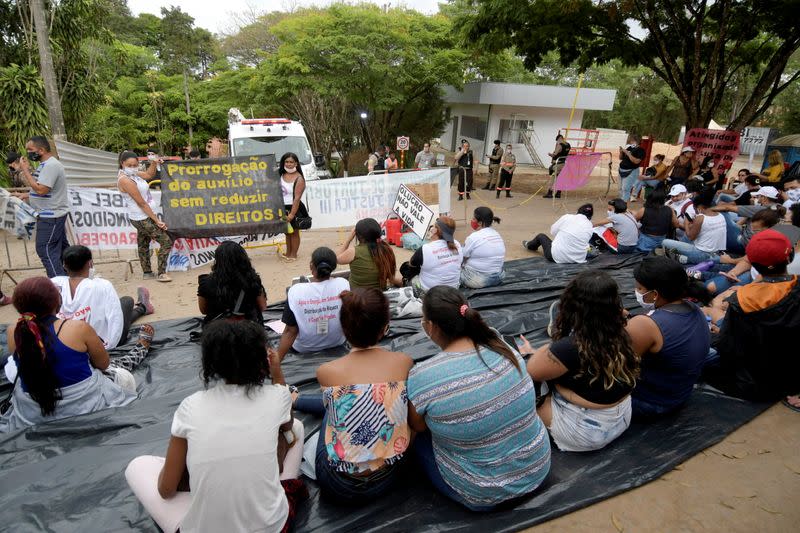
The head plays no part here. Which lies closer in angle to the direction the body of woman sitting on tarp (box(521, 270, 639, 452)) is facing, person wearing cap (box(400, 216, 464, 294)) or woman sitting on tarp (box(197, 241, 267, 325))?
the person wearing cap

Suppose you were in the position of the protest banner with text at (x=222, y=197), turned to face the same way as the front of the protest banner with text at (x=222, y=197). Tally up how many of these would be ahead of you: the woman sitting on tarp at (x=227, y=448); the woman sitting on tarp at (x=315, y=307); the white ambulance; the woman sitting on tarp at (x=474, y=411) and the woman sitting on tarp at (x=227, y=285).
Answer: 4

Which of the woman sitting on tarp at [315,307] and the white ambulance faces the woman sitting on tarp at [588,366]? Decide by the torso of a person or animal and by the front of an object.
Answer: the white ambulance

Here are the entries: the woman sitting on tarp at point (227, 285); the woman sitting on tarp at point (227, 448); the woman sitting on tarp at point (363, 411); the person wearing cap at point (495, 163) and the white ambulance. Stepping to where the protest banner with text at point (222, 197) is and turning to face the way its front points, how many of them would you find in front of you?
3

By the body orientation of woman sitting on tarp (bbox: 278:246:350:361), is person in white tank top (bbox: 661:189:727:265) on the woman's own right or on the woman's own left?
on the woman's own right

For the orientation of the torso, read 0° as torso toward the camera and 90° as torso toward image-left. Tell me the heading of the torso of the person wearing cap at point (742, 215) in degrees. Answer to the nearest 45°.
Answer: approximately 90°

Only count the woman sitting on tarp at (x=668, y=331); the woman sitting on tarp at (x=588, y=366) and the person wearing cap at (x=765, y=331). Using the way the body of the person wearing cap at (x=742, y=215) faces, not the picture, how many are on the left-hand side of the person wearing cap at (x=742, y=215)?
3

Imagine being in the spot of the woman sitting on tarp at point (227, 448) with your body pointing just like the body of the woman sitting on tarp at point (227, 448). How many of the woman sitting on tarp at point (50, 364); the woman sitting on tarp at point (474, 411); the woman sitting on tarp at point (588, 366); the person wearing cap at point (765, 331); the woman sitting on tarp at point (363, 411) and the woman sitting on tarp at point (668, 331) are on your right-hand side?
5

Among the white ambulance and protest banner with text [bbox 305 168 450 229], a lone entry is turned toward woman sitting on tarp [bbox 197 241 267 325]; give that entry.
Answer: the white ambulance

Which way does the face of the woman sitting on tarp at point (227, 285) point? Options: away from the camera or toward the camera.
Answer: away from the camera

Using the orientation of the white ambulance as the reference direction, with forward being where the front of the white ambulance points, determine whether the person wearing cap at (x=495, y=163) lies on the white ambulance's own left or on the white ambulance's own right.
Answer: on the white ambulance's own left

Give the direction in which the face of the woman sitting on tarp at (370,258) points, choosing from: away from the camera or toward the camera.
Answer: away from the camera

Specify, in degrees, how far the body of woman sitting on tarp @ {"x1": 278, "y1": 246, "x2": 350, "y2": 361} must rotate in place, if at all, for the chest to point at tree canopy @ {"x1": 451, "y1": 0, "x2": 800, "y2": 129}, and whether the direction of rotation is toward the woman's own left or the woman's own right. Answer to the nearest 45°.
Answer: approximately 45° to the woman's own right

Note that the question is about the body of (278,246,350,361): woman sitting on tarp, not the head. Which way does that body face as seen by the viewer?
away from the camera

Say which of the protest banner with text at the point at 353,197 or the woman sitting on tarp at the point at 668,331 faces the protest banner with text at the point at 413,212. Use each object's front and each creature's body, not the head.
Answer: the woman sitting on tarp
